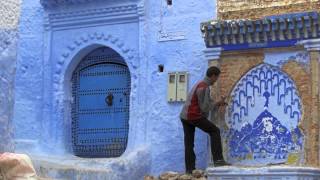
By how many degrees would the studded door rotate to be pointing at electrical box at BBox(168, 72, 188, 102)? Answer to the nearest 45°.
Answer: approximately 45° to its left

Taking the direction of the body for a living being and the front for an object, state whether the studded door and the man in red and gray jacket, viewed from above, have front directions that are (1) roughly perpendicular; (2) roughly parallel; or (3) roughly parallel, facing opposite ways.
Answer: roughly perpendicular

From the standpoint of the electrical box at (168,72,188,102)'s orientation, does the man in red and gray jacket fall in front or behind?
in front

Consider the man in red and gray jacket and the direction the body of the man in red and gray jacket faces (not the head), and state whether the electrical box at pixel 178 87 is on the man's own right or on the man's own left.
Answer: on the man's own left

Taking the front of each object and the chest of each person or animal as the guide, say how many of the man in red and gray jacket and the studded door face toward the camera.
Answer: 1

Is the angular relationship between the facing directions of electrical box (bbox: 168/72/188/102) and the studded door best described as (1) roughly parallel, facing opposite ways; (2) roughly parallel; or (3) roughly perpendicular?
roughly parallel

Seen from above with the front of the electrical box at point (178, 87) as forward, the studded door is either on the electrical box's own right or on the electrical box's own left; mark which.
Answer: on the electrical box's own right

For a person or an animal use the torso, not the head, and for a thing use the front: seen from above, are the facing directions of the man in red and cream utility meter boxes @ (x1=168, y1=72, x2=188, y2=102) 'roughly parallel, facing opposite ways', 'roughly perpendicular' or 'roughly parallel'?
roughly perpendicular

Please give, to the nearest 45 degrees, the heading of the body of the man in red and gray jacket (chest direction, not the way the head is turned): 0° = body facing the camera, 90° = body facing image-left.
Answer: approximately 270°

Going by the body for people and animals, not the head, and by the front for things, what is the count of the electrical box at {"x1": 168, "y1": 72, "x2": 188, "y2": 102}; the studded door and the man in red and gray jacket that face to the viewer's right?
1

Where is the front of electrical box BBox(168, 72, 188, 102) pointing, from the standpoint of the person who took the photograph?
facing the viewer

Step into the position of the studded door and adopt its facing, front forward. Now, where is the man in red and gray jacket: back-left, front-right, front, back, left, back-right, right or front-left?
front-left

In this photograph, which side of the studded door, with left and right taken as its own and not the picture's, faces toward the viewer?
front
